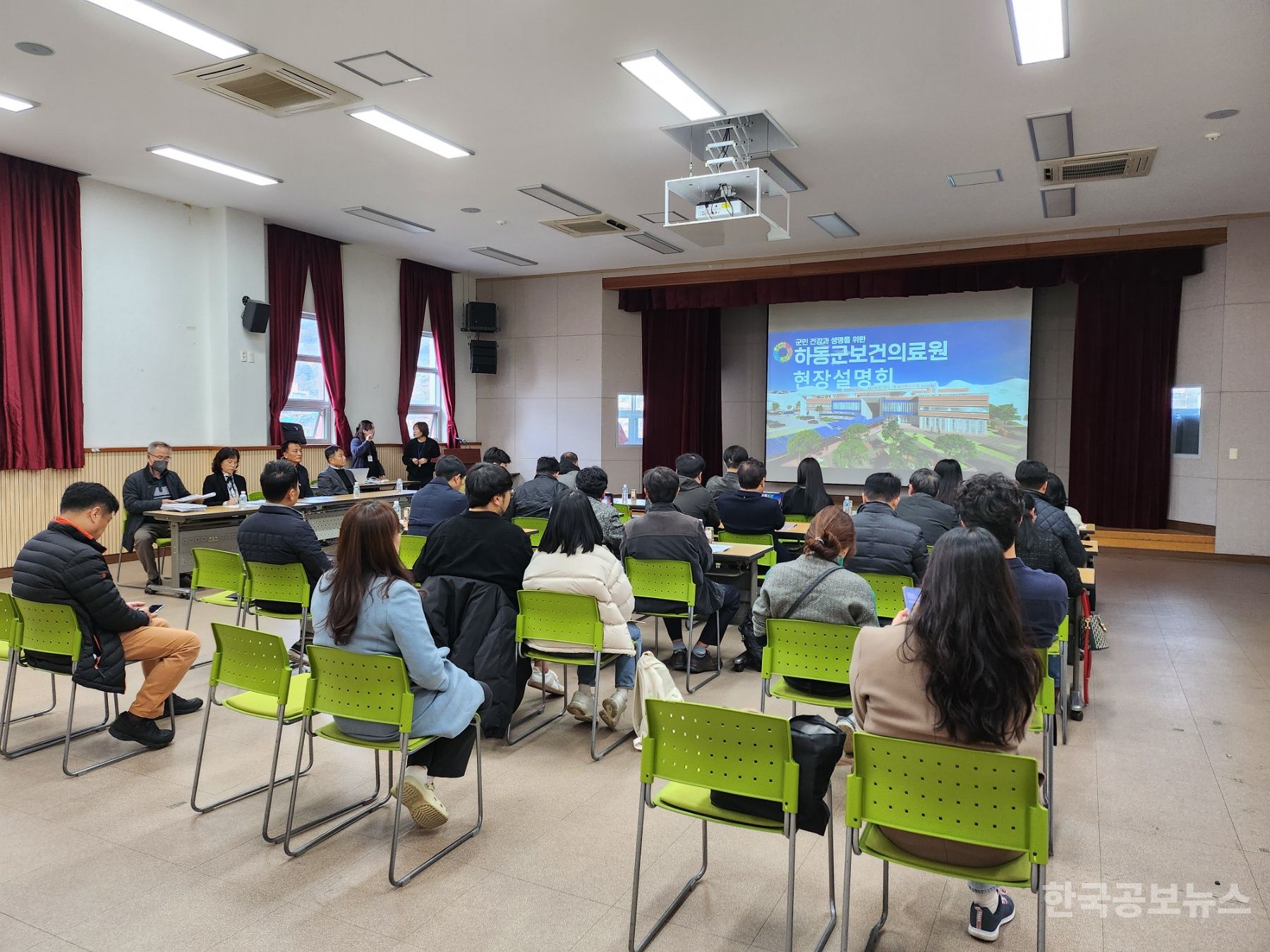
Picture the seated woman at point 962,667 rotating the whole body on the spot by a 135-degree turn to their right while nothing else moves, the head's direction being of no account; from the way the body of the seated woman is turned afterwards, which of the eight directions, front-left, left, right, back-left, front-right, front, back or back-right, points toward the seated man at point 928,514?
back-left

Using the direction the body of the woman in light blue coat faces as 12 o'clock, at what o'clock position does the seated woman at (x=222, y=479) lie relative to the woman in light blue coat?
The seated woman is roughly at 10 o'clock from the woman in light blue coat.

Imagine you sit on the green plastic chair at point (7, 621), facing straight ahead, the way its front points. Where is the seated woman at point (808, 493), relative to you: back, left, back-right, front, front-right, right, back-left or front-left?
front-right

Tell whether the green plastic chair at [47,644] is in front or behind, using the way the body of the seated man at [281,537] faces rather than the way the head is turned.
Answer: behind

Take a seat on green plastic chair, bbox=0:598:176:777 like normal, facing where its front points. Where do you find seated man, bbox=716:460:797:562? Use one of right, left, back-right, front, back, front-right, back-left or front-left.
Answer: front-right

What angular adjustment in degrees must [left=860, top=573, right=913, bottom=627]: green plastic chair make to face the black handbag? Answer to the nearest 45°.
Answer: approximately 180°

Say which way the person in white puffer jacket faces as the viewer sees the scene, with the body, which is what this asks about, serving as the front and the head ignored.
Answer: away from the camera

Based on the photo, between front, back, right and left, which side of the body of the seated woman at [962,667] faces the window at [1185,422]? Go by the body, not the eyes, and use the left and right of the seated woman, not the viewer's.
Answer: front

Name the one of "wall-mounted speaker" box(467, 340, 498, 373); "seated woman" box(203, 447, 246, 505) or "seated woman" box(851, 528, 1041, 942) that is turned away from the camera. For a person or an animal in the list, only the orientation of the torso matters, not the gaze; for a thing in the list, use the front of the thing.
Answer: "seated woman" box(851, 528, 1041, 942)

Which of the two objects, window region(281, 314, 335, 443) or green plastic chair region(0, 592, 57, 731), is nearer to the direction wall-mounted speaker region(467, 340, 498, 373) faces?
the green plastic chair

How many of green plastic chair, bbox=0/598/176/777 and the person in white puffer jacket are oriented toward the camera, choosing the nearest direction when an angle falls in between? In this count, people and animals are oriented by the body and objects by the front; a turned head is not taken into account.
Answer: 0

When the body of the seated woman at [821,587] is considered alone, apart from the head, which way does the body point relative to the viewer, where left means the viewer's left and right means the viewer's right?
facing away from the viewer

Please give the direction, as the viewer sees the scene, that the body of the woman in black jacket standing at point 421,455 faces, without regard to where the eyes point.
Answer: toward the camera

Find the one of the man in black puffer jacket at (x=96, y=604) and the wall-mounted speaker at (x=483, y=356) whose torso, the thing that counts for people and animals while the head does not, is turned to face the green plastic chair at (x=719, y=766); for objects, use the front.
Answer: the wall-mounted speaker

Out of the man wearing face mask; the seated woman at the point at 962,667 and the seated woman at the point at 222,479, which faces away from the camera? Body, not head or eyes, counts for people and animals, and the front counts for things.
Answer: the seated woman at the point at 962,667

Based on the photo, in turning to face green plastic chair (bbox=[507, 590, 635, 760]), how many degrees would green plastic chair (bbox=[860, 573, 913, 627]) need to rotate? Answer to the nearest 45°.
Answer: approximately 135° to its left

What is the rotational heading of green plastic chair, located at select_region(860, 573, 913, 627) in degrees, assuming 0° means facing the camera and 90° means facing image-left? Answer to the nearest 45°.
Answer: approximately 180°

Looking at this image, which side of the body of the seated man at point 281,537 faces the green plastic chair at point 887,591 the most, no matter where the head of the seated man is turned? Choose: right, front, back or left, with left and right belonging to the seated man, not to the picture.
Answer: right
